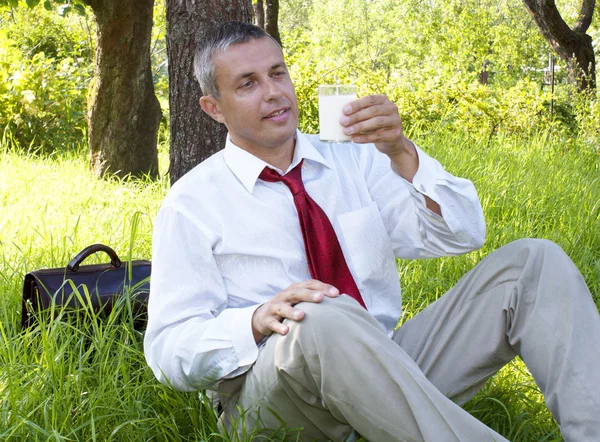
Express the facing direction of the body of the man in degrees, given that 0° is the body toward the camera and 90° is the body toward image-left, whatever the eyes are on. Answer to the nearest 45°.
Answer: approximately 315°

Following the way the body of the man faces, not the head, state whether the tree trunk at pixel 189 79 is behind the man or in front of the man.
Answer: behind

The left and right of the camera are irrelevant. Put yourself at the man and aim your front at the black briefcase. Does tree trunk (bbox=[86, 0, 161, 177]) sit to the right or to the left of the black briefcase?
right

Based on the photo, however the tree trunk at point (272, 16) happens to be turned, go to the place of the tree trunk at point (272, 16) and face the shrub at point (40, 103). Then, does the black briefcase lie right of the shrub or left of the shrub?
left

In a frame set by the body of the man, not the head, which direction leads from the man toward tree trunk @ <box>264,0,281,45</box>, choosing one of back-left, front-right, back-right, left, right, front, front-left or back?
back-left

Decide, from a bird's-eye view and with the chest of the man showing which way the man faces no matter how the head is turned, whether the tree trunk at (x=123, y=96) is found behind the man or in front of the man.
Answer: behind

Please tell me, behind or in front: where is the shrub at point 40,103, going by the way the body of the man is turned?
behind

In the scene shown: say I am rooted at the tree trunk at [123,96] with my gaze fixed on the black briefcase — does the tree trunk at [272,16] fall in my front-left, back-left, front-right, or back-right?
back-left

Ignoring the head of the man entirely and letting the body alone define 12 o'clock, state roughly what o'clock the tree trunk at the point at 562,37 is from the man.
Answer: The tree trunk is roughly at 8 o'clock from the man.
